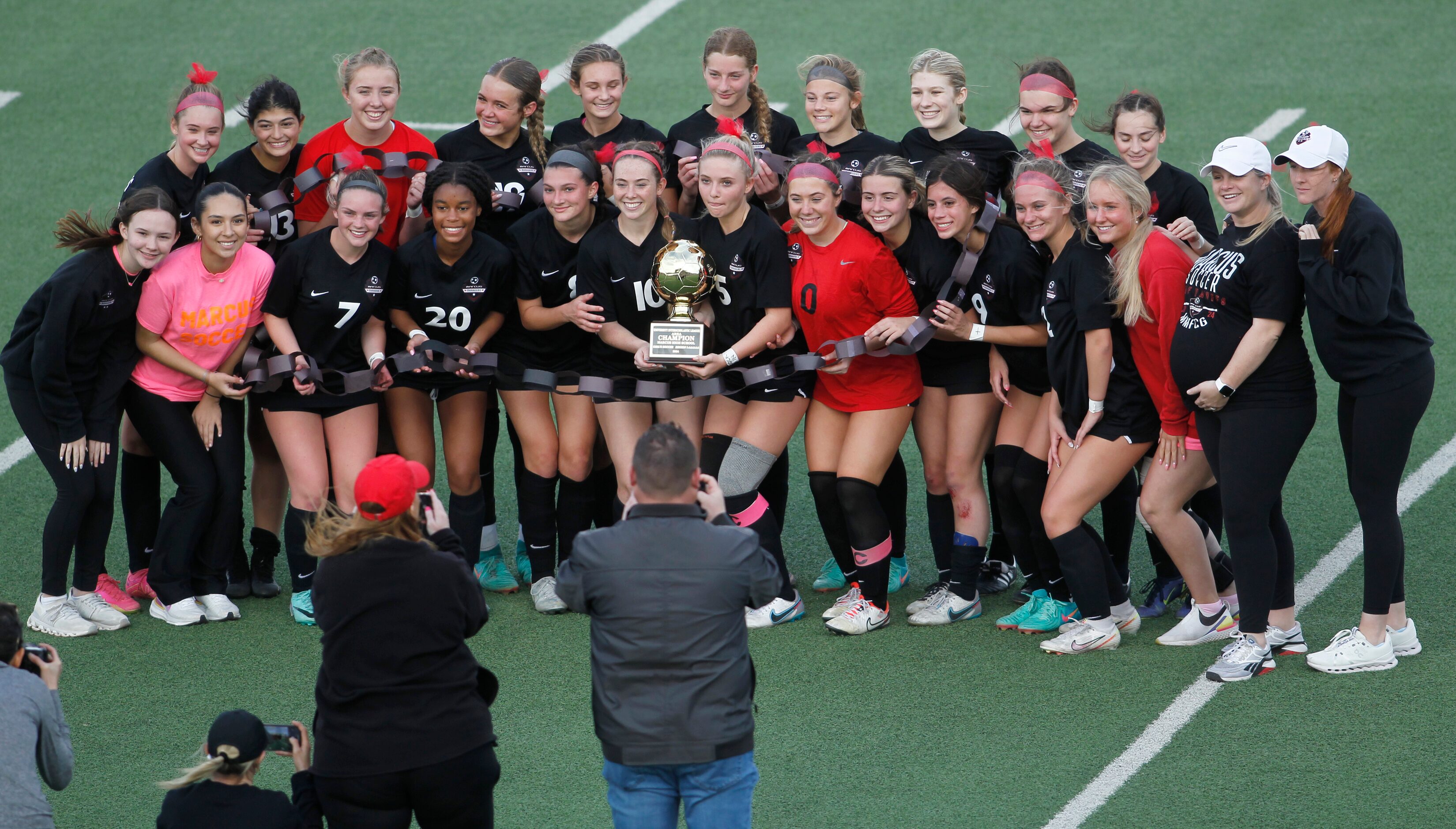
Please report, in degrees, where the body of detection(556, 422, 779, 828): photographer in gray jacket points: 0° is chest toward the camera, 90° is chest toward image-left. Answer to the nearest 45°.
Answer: approximately 180°

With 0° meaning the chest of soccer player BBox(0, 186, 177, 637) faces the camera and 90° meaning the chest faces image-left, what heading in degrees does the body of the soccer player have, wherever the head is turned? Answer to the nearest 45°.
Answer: approximately 315°

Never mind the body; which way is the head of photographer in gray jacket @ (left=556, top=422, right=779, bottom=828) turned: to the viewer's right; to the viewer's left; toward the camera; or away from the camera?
away from the camera

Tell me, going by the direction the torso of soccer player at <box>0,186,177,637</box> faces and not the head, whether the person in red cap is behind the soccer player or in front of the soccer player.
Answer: in front

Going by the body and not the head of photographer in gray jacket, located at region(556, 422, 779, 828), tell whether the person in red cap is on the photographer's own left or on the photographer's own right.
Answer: on the photographer's own left
